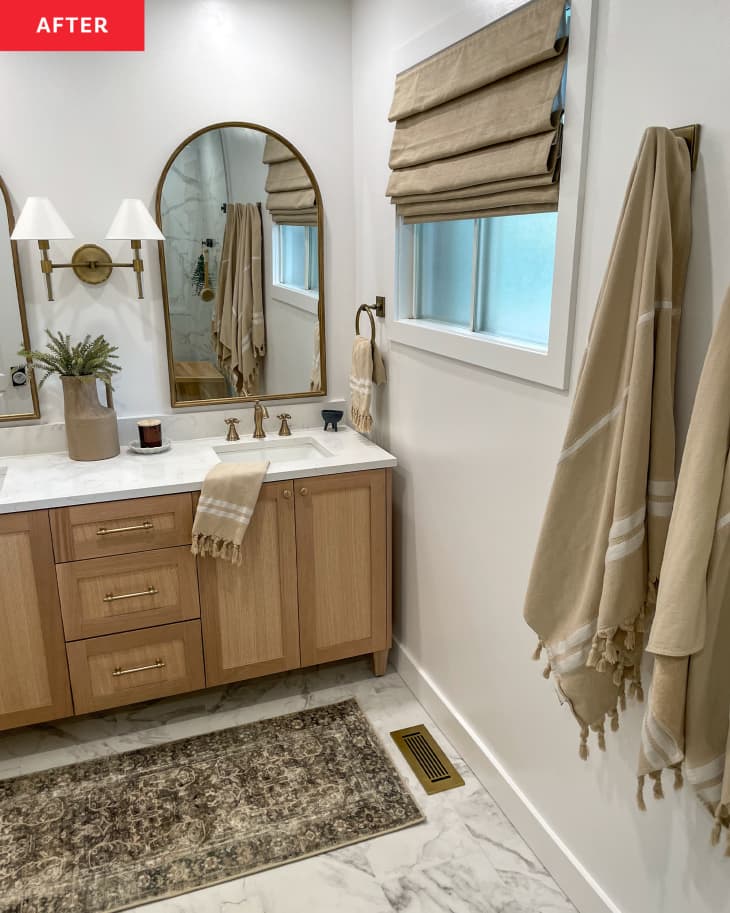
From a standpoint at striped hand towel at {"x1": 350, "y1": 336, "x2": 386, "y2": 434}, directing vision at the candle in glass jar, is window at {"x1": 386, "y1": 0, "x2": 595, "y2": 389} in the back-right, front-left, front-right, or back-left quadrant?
back-left

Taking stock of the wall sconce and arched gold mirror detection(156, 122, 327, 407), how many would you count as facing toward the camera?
2

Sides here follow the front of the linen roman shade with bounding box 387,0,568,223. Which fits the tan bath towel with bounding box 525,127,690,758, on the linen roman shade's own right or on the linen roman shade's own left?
on the linen roman shade's own left

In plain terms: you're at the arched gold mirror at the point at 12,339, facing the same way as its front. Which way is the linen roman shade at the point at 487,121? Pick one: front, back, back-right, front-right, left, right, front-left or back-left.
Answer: front-left

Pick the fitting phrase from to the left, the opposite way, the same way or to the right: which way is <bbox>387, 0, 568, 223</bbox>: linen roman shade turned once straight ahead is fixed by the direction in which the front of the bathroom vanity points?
to the right

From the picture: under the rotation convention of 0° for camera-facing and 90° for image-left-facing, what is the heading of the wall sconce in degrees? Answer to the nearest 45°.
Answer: approximately 0°

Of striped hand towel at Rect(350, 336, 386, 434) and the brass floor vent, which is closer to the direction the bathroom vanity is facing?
the brass floor vent
